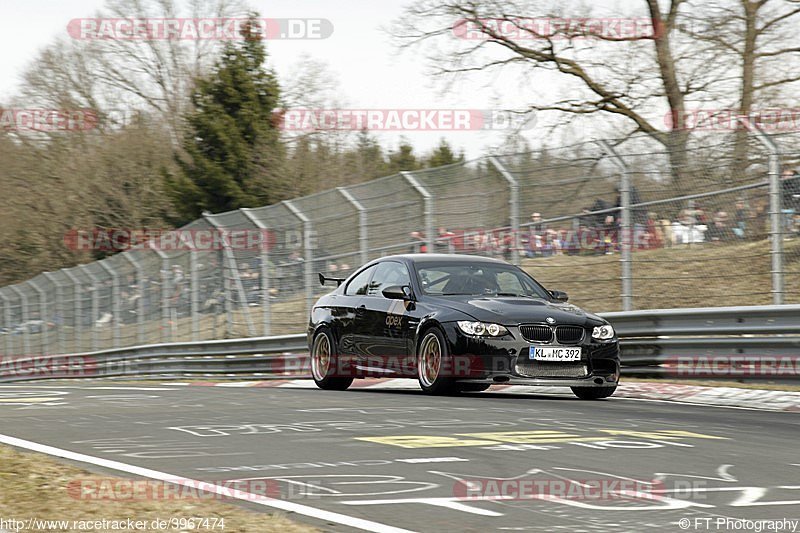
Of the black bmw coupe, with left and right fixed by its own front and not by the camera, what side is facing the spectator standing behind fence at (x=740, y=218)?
left

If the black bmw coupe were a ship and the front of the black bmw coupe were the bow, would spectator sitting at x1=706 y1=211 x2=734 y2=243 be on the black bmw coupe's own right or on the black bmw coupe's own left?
on the black bmw coupe's own left

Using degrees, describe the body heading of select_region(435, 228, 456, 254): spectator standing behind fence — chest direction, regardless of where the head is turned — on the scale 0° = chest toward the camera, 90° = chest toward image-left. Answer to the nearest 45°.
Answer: approximately 0°

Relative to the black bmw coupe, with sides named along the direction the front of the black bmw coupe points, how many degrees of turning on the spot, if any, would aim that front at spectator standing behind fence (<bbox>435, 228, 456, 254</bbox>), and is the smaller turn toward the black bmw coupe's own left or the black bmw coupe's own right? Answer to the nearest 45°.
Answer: approximately 135° to the black bmw coupe's own left

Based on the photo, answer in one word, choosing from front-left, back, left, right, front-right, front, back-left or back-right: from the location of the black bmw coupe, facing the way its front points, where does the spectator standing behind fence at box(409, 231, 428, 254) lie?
back-left
